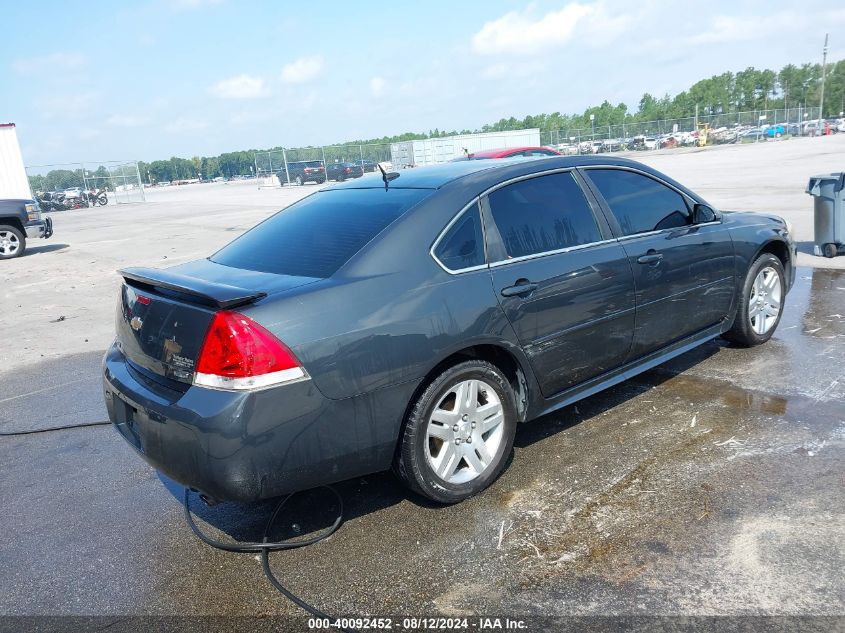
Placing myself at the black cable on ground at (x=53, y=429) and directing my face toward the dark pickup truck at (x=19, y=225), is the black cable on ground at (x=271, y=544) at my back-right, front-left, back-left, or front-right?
back-right

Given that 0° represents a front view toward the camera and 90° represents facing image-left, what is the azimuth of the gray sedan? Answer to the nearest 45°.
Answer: approximately 225°

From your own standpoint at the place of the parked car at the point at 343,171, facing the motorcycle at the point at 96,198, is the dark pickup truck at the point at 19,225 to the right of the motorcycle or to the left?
left

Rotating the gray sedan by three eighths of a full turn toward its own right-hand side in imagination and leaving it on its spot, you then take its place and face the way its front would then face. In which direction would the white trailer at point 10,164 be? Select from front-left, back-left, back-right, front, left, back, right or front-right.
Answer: back-right

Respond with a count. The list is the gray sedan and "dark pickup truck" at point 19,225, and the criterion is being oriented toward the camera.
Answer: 0
